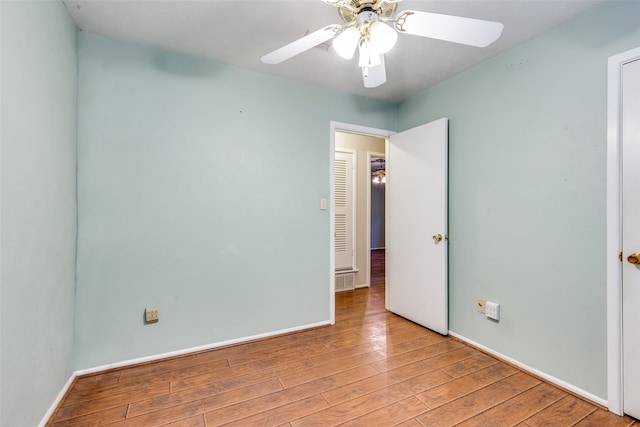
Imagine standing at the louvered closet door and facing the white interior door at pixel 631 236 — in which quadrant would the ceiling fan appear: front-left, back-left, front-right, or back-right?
front-right

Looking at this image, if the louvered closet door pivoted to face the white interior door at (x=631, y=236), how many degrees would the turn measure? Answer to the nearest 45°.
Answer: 0° — it already faces it

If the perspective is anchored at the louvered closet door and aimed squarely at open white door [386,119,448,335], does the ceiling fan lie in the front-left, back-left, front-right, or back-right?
front-right

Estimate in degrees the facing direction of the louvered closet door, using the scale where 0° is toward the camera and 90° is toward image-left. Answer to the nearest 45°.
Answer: approximately 315°

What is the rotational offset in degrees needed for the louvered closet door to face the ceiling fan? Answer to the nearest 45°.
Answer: approximately 45° to its right

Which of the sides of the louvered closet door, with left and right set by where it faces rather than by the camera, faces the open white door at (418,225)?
front

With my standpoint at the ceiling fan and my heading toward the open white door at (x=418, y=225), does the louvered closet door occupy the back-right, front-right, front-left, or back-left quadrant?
front-left

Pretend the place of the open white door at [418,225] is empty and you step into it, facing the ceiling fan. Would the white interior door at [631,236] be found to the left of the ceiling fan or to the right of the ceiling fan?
left
